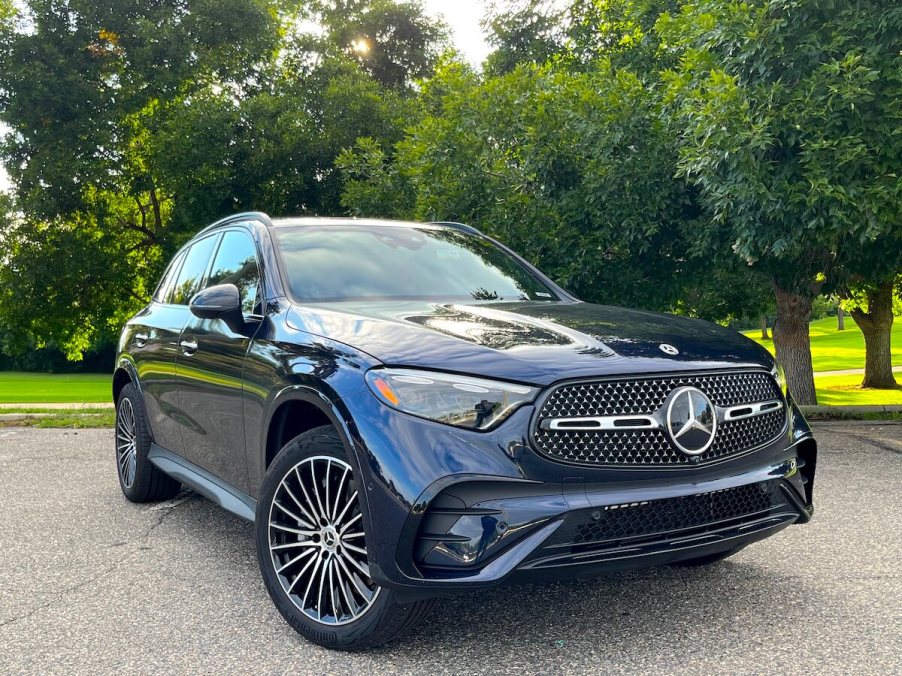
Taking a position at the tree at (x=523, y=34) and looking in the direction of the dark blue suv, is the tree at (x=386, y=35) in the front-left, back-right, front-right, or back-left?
back-right

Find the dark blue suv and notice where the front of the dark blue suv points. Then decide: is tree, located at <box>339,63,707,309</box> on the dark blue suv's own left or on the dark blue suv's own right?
on the dark blue suv's own left

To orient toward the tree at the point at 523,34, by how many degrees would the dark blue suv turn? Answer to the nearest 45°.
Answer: approximately 135° to its left

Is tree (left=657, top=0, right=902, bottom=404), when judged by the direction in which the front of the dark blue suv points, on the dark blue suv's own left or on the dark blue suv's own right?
on the dark blue suv's own left

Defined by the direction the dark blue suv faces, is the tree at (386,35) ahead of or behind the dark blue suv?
behind

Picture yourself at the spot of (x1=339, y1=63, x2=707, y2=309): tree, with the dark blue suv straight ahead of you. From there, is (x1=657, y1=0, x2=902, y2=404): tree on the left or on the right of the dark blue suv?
left

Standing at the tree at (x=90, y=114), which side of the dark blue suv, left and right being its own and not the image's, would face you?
back

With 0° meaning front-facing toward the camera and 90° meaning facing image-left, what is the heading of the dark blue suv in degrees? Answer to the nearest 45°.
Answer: approximately 315°
